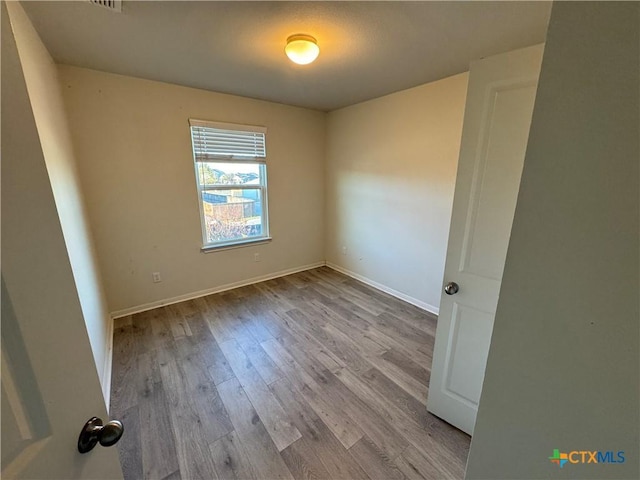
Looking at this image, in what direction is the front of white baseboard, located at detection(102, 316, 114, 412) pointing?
to the viewer's right

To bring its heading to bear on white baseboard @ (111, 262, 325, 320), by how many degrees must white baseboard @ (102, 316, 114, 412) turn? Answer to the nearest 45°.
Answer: approximately 45° to its left

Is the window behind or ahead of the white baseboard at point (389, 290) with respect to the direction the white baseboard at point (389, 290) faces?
ahead

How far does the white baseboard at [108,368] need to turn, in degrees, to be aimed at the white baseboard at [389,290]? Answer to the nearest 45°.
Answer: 0° — it already faces it

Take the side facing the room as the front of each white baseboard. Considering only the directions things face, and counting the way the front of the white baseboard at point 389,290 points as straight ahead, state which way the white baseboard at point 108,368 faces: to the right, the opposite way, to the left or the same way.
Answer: the opposite way

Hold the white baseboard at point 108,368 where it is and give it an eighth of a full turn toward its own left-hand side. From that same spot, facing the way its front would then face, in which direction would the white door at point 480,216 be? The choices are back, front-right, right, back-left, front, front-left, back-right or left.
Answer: right

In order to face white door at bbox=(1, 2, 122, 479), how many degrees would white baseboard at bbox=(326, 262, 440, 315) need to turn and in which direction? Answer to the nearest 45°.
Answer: approximately 45° to its left

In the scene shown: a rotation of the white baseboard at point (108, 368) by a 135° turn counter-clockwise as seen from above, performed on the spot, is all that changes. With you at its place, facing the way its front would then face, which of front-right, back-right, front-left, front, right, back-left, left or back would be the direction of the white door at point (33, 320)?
back-left

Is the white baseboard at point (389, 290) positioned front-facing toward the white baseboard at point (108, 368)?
yes

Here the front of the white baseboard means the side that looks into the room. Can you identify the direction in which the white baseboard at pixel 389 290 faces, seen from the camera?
facing the viewer and to the left of the viewer

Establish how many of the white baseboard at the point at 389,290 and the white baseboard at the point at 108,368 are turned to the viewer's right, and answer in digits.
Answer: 1
